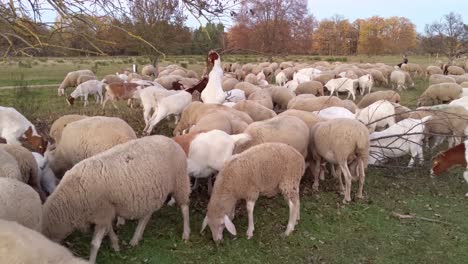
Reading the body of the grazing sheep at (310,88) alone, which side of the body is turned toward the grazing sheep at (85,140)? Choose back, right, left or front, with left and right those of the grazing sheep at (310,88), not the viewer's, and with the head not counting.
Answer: left

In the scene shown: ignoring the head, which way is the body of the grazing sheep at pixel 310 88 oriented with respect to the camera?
to the viewer's left

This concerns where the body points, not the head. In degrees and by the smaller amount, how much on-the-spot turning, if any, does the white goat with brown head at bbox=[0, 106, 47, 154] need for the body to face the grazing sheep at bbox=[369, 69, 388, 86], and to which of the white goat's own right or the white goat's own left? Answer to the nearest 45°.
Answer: approximately 45° to the white goat's own left

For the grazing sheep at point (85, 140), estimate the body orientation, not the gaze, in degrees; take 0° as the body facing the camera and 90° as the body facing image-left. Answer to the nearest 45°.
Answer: approximately 90°

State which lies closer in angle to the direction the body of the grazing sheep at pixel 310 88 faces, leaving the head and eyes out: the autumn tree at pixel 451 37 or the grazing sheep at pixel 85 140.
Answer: the grazing sheep

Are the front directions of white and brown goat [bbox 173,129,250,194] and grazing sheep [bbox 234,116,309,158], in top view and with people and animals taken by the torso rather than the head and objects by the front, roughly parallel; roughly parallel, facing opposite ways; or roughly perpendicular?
roughly parallel
